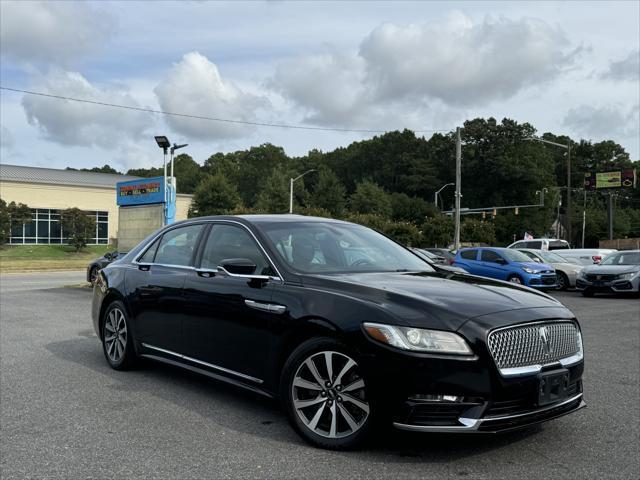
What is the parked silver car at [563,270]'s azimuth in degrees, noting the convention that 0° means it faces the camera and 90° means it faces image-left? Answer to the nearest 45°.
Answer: approximately 315°

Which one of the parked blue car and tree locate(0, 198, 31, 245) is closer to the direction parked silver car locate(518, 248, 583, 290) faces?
the parked blue car

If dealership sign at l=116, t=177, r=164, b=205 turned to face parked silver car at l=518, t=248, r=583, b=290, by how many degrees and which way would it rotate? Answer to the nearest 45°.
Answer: approximately 90° to its left

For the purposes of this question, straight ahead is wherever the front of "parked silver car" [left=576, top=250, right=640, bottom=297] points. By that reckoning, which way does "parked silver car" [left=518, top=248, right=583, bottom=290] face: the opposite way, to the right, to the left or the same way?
to the left

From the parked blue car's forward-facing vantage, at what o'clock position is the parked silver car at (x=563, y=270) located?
The parked silver car is roughly at 9 o'clock from the parked blue car.

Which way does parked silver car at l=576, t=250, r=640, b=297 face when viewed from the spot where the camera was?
facing the viewer and to the left of the viewer

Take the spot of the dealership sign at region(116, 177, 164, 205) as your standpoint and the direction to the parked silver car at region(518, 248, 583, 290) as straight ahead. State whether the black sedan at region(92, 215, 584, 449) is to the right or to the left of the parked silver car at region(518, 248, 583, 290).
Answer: right

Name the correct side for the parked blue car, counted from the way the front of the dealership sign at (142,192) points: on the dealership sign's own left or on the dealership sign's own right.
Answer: on the dealership sign's own left

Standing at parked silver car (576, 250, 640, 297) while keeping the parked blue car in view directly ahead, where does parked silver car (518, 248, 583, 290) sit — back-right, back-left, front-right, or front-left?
front-right

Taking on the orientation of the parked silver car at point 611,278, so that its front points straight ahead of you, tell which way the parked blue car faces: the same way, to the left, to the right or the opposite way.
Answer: to the left

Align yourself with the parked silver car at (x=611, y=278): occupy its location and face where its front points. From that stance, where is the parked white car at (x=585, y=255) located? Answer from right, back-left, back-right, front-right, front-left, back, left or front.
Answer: back-right

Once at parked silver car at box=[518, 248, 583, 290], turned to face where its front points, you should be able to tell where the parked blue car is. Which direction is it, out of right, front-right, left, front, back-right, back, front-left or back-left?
right

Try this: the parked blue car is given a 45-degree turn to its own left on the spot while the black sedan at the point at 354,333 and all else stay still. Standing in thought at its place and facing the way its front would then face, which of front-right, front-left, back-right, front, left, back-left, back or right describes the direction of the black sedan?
right
